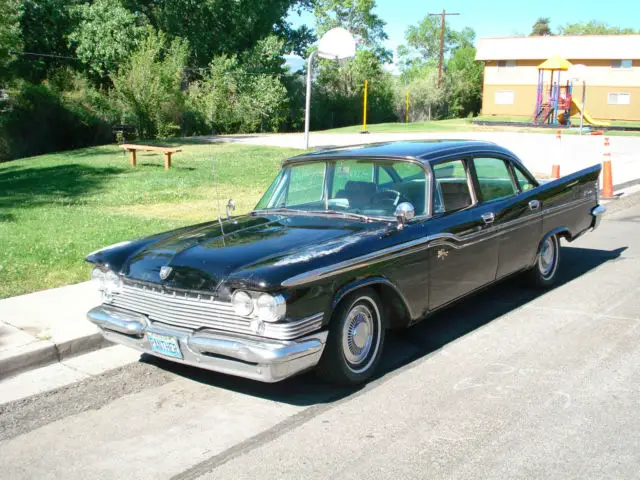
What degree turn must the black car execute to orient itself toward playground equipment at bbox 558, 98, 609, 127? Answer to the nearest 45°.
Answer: approximately 135° to its right

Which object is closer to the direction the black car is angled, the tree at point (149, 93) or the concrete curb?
the concrete curb

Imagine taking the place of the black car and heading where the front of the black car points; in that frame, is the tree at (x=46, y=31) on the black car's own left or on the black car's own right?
on the black car's own right

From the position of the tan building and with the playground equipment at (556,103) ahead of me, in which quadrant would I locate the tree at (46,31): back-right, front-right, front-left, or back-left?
front-right

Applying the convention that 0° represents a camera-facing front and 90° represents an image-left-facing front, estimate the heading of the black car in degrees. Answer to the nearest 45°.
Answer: approximately 45°

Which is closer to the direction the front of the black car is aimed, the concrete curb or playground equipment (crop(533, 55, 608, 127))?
the concrete curb

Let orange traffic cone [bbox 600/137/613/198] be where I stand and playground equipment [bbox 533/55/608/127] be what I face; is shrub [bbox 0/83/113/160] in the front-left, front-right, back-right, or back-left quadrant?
front-left

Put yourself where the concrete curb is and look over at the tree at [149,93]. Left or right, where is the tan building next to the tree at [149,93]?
right

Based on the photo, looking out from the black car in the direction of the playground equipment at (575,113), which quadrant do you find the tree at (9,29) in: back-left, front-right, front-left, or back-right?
front-left

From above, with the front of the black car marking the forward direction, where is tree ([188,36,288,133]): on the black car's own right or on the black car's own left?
on the black car's own right

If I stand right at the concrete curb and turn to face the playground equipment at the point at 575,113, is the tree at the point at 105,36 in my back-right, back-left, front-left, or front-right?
front-left

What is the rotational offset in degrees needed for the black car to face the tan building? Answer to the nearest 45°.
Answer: approximately 135° to its right

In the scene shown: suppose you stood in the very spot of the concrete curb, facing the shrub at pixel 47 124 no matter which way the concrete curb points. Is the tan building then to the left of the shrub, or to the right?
right

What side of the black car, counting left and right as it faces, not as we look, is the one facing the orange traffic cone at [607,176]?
back

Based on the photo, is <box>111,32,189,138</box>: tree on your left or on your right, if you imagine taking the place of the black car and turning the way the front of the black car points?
on your right

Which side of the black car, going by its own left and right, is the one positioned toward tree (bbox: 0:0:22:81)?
right
